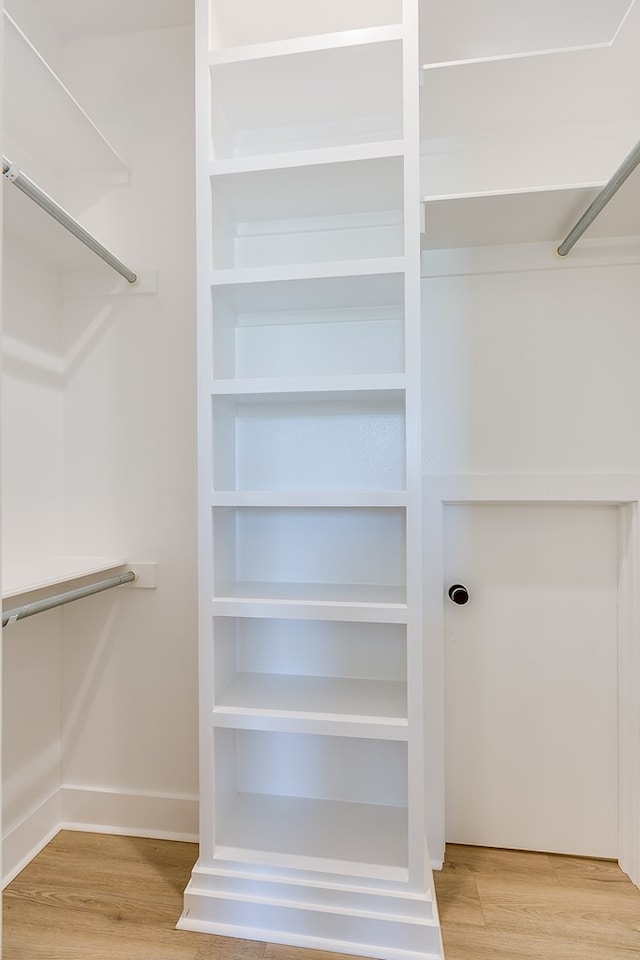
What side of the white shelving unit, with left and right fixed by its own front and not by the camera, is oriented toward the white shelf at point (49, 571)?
right

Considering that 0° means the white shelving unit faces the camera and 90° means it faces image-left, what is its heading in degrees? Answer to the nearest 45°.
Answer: approximately 0°

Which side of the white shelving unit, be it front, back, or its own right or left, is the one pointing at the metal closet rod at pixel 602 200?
left
